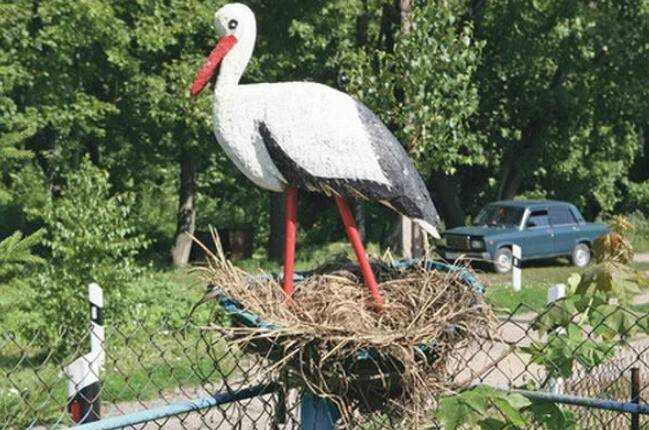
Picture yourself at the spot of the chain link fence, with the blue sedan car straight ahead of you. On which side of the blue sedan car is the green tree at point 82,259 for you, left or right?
left

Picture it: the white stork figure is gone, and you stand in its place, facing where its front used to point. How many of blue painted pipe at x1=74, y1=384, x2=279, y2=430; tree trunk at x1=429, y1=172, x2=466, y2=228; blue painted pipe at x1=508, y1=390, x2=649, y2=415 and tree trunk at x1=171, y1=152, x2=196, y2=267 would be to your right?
2

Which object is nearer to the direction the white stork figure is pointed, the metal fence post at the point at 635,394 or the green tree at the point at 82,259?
the green tree

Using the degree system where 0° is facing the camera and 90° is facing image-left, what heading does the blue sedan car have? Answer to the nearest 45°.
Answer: approximately 45°

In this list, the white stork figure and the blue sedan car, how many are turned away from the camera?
0

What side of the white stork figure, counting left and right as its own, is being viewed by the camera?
left

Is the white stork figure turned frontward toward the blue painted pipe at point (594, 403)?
no

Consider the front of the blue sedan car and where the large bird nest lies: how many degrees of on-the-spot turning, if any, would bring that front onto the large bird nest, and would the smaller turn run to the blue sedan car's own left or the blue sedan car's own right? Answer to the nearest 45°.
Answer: approximately 45° to the blue sedan car's own left

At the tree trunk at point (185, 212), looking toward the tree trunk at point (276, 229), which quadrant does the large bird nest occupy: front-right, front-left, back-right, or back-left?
front-right

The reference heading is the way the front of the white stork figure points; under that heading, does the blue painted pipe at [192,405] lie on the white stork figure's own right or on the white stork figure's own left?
on the white stork figure's own left

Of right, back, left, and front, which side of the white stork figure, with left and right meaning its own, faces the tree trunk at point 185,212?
right

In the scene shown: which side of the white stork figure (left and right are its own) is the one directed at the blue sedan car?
right

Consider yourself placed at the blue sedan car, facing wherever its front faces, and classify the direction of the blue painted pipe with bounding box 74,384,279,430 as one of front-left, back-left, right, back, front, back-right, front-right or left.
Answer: front-left

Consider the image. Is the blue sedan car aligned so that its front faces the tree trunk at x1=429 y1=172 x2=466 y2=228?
no

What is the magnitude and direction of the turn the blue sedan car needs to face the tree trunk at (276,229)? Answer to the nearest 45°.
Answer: approximately 45° to its right

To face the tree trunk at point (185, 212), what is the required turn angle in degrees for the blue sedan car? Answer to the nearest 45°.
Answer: approximately 45° to its right

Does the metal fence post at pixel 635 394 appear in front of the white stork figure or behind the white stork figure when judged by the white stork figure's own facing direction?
behind
